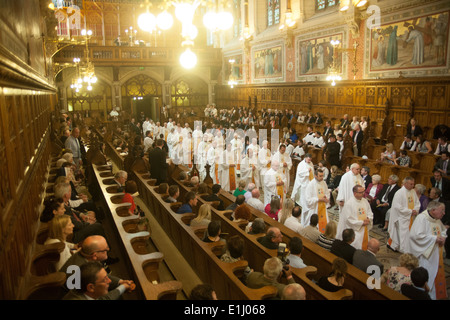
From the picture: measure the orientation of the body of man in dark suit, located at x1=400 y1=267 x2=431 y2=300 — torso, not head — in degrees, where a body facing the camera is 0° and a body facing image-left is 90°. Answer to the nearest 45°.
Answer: approximately 225°

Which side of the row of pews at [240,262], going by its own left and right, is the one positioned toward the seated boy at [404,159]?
front

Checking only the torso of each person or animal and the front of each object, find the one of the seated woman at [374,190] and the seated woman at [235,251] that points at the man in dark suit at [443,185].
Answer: the seated woman at [235,251]

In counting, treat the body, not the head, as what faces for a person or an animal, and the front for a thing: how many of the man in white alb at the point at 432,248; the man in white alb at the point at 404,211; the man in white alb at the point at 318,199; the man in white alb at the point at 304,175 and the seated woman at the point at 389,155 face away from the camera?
0

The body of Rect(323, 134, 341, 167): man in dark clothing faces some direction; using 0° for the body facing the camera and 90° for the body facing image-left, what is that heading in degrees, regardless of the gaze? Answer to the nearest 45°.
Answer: approximately 45°

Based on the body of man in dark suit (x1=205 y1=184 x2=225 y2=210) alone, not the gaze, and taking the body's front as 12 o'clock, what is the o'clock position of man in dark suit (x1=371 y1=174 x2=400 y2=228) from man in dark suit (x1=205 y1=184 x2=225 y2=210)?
man in dark suit (x1=371 y1=174 x2=400 y2=228) is roughly at 1 o'clock from man in dark suit (x1=205 y1=184 x2=225 y2=210).

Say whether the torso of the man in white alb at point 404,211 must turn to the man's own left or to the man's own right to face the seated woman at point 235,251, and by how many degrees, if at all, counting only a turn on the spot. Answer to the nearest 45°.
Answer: approximately 90° to the man's own right

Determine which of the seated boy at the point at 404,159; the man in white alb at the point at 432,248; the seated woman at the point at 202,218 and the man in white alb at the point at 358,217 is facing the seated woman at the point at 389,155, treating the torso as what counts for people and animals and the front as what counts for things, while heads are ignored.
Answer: the seated woman at the point at 202,218

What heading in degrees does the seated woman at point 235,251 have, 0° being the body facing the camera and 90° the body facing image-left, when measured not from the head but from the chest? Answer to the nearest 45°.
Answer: approximately 225°
